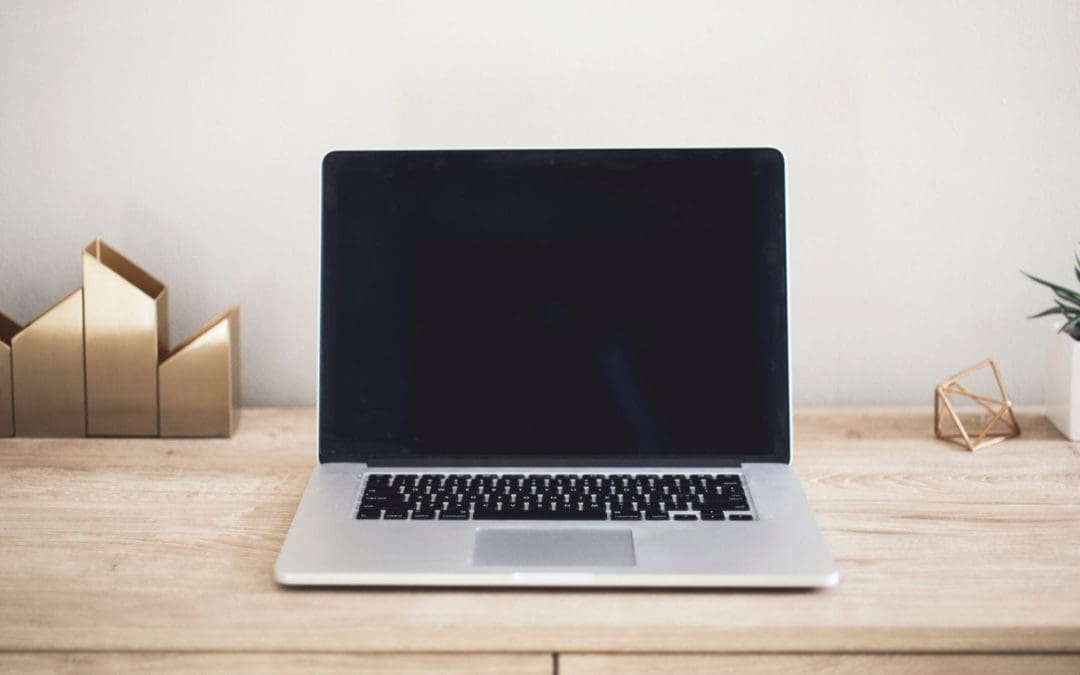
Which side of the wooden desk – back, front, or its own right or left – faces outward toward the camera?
front

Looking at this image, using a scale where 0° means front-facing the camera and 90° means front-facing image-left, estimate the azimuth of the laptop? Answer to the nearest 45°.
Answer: approximately 0°
